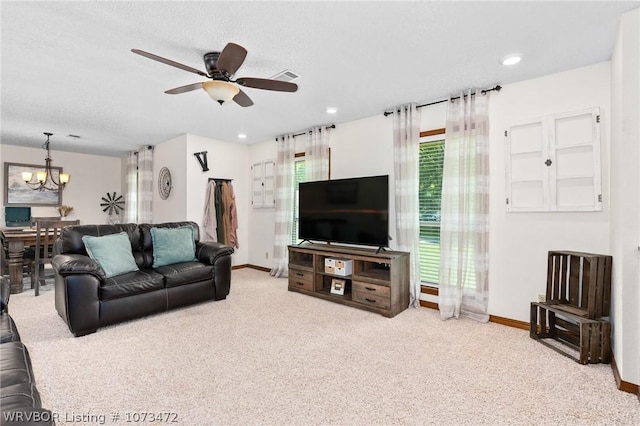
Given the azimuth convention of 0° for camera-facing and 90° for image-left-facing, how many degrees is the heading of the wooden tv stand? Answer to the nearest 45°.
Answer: approximately 45°

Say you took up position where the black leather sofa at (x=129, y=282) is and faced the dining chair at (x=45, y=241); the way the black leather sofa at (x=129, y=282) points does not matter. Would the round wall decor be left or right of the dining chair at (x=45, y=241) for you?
right

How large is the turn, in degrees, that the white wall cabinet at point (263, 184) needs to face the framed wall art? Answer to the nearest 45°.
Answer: approximately 45° to its right

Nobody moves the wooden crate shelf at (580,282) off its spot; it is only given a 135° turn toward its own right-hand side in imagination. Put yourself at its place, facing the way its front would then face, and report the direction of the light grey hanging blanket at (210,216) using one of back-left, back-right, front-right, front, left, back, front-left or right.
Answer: left

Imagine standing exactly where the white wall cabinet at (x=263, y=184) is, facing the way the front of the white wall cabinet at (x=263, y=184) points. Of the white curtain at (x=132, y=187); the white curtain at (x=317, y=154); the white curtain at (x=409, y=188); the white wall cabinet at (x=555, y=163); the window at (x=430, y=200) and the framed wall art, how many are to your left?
4

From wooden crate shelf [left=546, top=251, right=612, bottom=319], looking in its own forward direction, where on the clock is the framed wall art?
The framed wall art is roughly at 1 o'clock from the wooden crate shelf.

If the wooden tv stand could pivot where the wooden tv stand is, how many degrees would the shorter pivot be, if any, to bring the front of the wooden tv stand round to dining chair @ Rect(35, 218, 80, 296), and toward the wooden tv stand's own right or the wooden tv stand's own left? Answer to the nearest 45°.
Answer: approximately 45° to the wooden tv stand's own right

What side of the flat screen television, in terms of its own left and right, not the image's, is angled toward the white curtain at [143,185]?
right

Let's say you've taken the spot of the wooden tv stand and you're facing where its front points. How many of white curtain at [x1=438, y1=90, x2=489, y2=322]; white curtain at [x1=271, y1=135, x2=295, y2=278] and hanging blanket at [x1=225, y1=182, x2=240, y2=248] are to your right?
2

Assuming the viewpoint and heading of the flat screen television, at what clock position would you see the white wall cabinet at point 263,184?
The white wall cabinet is roughly at 3 o'clock from the flat screen television.

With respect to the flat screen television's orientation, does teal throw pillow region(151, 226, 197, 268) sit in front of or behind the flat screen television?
in front

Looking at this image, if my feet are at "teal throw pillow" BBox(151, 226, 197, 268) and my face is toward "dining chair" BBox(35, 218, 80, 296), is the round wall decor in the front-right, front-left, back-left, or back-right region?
front-right

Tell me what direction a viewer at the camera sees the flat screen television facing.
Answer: facing the viewer and to the left of the viewer

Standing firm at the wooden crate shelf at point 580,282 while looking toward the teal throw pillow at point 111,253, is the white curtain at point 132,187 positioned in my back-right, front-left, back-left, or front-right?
front-right

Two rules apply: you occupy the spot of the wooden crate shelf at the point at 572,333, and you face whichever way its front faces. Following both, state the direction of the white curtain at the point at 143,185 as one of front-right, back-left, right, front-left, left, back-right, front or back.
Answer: front-right

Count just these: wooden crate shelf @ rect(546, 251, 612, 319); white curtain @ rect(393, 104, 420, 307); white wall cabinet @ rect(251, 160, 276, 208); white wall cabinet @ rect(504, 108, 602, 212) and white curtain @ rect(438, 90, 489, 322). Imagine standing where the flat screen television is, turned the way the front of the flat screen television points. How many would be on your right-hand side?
1

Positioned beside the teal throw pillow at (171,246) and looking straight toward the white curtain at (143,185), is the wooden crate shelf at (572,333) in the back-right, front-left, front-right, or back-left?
back-right
